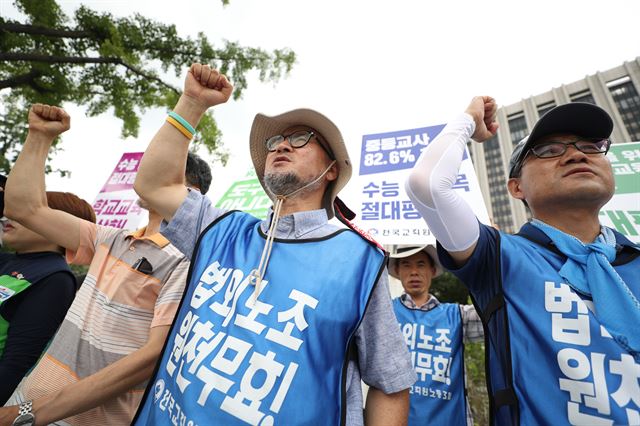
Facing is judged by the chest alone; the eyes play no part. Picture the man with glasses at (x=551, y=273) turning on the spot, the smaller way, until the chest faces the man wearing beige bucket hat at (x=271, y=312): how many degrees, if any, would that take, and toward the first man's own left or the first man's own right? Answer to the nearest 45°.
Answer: approximately 90° to the first man's own right

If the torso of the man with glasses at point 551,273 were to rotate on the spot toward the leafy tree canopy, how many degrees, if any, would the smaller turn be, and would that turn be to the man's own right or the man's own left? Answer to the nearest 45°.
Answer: approximately 135° to the man's own right

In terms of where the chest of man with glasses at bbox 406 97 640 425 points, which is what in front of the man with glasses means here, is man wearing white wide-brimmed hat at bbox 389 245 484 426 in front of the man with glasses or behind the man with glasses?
behind

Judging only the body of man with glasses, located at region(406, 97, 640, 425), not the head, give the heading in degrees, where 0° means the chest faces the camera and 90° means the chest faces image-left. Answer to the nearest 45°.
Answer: approximately 315°

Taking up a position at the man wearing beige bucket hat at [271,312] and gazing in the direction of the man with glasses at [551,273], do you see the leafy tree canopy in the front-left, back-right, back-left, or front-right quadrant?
back-left
